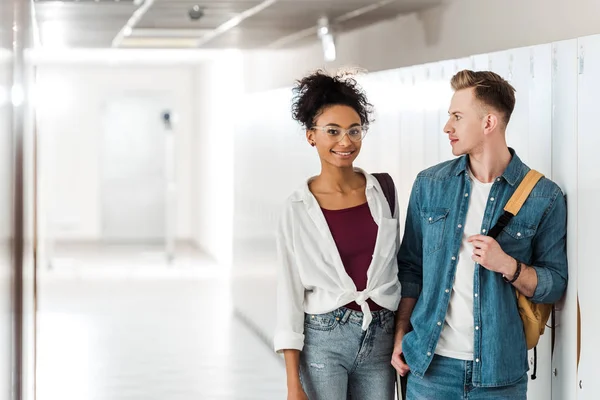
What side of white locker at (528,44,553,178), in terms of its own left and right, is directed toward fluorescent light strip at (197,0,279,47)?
right

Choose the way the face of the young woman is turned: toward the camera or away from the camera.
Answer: toward the camera

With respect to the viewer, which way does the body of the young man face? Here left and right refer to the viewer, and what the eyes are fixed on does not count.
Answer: facing the viewer

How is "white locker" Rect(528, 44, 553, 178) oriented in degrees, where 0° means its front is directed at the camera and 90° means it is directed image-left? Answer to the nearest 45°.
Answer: approximately 45°

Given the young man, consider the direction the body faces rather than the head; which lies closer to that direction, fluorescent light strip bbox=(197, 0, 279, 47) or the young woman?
the young woman

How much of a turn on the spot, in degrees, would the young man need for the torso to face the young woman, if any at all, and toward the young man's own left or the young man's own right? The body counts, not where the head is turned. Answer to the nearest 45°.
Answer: approximately 90° to the young man's own right

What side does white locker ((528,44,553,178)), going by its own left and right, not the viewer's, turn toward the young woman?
front

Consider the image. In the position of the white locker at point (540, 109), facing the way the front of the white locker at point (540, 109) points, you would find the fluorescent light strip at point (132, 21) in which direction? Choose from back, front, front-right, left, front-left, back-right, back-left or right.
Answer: right

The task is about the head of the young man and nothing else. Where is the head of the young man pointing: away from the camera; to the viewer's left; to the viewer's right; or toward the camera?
to the viewer's left

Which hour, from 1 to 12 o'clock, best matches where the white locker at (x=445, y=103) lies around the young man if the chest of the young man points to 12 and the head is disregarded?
The white locker is roughly at 6 o'clock from the young man.

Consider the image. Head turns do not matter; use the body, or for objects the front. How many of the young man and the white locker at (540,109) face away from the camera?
0
